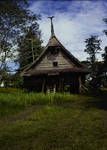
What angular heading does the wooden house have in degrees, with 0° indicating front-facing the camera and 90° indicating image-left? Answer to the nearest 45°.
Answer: approximately 0°
